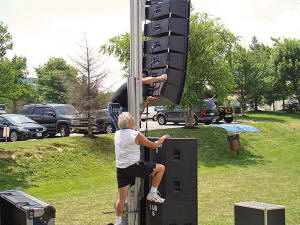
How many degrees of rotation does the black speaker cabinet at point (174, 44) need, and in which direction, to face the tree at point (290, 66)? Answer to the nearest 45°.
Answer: approximately 135° to its left

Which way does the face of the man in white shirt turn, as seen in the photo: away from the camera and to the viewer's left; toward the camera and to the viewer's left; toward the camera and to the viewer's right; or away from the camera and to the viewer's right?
away from the camera and to the viewer's right

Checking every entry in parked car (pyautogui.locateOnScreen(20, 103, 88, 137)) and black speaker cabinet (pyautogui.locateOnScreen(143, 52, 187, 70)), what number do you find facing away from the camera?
0

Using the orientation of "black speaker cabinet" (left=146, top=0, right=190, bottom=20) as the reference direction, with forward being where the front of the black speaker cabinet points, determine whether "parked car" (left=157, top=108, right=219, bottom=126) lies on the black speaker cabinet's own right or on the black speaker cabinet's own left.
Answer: on the black speaker cabinet's own left

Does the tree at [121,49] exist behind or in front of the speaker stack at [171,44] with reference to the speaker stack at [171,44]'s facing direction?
behind
